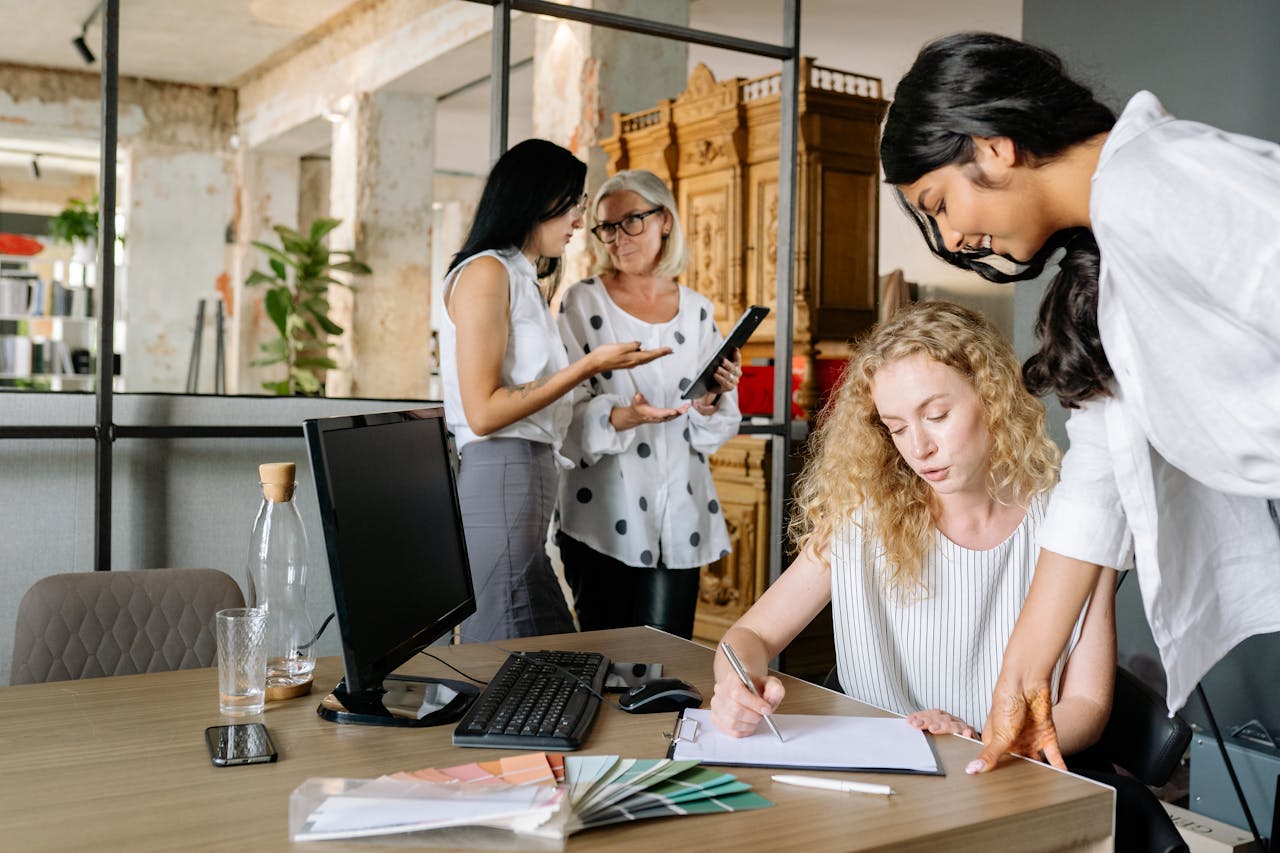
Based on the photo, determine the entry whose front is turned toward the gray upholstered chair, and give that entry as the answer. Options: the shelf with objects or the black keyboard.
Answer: the shelf with objects

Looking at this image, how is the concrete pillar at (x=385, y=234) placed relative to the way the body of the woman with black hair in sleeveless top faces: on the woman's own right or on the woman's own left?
on the woman's own left

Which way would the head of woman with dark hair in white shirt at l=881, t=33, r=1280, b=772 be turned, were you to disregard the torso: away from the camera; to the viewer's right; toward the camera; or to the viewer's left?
to the viewer's left

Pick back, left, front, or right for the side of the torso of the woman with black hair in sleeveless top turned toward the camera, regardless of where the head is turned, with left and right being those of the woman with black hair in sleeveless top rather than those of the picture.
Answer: right

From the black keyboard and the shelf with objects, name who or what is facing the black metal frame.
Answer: the shelf with objects
